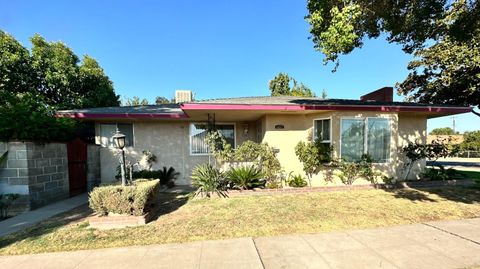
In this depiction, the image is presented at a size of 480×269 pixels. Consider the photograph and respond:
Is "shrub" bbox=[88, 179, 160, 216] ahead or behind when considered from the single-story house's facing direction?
ahead

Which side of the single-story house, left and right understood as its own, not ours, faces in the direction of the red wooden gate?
right

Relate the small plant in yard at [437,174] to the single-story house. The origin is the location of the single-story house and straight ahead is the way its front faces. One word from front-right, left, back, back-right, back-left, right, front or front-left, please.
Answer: left

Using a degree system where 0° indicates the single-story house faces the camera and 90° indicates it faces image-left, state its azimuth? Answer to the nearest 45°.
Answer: approximately 0°
